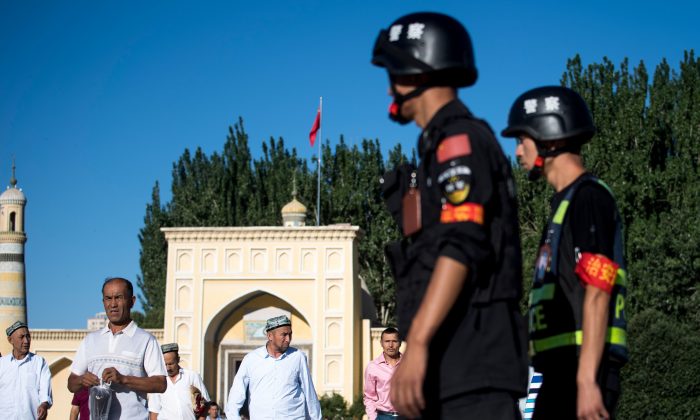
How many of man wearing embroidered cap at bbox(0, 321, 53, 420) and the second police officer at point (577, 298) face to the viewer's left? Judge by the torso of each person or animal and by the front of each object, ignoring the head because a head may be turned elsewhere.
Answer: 1

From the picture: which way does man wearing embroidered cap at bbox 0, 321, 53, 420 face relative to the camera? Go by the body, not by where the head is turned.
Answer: toward the camera

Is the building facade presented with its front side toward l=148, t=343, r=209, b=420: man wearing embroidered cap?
yes

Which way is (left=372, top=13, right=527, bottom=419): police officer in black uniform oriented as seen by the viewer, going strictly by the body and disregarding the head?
to the viewer's left

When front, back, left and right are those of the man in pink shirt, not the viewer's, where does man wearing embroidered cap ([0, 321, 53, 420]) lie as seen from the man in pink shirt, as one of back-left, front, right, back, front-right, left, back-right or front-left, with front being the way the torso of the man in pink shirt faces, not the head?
right

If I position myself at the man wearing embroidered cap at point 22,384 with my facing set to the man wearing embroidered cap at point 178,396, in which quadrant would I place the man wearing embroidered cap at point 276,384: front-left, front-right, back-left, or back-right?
front-right

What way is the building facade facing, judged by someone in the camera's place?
facing the viewer

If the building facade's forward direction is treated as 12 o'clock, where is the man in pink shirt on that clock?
The man in pink shirt is roughly at 12 o'clock from the building facade.

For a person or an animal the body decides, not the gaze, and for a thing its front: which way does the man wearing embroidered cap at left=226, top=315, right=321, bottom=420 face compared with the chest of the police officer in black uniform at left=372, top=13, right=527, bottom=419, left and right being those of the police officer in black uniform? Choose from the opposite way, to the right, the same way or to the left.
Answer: to the left

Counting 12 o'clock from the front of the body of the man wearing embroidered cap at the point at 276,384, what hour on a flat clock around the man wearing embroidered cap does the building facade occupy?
The building facade is roughly at 6 o'clock from the man wearing embroidered cap.

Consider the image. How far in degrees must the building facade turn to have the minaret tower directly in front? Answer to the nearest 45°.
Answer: approximately 135° to its right

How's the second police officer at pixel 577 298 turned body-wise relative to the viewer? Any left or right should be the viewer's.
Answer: facing to the left of the viewer

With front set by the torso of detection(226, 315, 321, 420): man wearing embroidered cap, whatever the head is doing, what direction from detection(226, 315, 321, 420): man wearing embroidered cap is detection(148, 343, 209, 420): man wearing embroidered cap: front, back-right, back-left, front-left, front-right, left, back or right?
back-right
